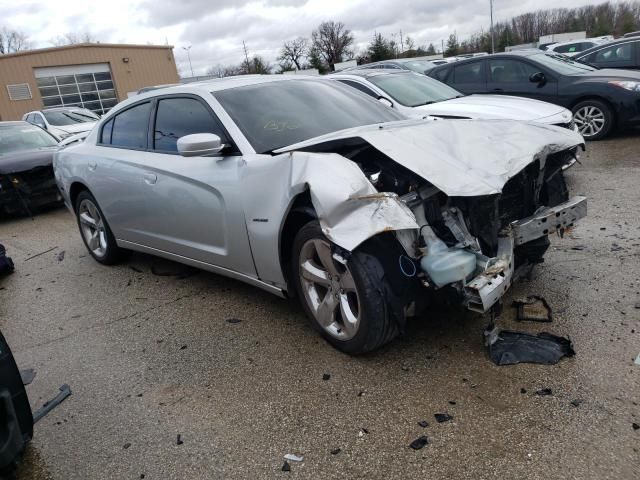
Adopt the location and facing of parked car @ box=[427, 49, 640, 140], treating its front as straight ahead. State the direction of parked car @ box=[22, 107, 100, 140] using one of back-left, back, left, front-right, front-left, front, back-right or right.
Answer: back-right

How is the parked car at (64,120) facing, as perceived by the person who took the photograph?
facing the viewer and to the right of the viewer

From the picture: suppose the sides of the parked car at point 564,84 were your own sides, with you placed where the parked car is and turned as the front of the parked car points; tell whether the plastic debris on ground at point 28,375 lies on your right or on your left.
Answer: on your right

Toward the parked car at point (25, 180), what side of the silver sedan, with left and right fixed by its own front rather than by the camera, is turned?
back

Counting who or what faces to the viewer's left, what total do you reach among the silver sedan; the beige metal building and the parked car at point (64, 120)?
0

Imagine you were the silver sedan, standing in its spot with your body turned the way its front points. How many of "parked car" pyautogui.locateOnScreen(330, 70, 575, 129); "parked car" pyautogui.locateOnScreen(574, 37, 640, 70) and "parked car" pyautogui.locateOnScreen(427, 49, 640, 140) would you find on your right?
0

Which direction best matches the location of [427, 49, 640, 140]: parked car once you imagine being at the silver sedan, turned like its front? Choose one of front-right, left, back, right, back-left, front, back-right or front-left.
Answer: left

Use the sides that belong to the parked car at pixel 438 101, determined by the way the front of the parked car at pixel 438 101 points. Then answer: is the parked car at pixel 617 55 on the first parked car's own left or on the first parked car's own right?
on the first parked car's own left

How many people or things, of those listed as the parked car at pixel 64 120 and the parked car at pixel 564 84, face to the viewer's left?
0

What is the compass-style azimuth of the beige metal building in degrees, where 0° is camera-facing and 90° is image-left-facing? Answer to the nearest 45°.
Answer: approximately 0°

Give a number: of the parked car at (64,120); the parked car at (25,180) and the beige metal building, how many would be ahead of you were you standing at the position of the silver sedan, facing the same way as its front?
0

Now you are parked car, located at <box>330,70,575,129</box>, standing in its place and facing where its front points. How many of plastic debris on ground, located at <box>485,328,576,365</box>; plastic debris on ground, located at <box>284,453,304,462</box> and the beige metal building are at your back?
1

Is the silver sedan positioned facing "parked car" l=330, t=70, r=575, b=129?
no

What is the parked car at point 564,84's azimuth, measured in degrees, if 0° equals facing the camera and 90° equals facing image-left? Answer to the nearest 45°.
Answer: approximately 315°

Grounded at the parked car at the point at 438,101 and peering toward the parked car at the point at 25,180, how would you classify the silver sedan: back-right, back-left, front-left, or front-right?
front-left

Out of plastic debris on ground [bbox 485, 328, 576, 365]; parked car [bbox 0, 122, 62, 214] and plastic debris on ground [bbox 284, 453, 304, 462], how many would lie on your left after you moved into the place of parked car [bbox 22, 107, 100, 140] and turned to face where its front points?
0

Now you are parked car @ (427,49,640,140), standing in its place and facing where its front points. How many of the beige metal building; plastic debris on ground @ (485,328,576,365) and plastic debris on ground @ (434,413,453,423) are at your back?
1

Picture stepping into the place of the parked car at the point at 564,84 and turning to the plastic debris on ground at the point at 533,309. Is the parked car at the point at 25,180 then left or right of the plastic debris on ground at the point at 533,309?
right

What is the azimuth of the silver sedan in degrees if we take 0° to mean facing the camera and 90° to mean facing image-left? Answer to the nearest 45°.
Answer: approximately 315°

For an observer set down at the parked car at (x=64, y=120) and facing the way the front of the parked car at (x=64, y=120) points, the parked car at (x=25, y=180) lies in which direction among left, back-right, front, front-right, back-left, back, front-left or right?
front-right

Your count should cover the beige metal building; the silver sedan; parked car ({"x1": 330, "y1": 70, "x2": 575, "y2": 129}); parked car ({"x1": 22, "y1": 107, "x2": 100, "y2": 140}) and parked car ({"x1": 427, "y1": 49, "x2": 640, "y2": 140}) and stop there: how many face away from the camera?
0
